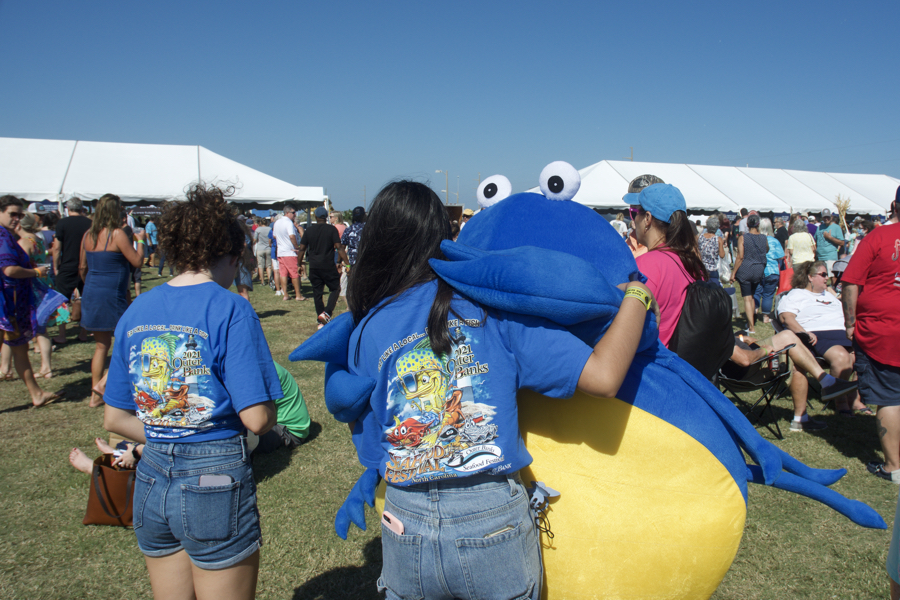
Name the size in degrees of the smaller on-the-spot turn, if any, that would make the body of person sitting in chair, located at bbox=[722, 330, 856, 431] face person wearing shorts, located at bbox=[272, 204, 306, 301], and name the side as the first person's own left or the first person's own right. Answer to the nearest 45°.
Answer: approximately 180°

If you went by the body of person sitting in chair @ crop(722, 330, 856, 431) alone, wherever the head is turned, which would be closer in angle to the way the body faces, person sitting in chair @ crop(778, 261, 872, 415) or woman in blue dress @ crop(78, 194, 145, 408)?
the person sitting in chair

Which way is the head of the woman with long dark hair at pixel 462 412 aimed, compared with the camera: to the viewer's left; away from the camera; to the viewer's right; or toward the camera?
away from the camera

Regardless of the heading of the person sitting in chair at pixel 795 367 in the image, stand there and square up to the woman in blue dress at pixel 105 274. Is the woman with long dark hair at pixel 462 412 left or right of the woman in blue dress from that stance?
left

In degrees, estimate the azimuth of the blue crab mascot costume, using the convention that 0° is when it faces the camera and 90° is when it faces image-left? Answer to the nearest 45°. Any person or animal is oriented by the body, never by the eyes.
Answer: approximately 45°

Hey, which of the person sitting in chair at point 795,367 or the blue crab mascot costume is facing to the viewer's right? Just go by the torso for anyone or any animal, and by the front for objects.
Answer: the person sitting in chair

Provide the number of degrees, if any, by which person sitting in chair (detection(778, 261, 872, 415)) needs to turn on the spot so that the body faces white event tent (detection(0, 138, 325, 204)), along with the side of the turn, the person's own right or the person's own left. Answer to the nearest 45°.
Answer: approximately 135° to the person's own right

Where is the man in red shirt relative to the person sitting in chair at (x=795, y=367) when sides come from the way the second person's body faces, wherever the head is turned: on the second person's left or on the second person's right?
on the second person's right

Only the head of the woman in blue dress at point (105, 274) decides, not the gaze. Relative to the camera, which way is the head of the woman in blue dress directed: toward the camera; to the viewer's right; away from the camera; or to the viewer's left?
away from the camera

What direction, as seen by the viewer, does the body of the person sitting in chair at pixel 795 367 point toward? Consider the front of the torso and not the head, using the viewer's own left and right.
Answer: facing to the right of the viewer

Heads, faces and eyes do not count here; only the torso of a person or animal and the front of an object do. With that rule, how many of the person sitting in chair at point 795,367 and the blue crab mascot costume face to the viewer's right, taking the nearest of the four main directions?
1

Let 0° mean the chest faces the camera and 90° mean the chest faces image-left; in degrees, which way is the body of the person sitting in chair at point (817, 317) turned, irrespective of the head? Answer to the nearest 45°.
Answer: approximately 315°
